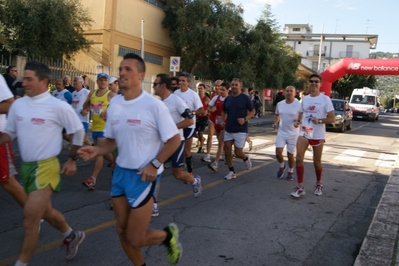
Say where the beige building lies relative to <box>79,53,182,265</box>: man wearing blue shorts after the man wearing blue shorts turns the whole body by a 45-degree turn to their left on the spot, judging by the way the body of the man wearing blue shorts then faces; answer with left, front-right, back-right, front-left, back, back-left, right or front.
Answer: back

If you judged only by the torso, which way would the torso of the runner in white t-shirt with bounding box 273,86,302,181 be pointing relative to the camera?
toward the camera

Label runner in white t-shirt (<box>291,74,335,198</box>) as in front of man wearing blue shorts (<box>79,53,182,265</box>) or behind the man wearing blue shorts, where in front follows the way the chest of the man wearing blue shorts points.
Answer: behind

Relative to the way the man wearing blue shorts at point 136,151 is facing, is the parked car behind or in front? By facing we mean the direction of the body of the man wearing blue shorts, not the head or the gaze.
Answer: behind

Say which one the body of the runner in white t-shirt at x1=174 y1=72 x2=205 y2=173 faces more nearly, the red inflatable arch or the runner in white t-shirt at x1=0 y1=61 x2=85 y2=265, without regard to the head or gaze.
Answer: the runner in white t-shirt

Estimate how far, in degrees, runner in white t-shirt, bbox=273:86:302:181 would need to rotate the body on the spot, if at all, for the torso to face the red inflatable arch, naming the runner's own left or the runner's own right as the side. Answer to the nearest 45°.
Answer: approximately 180°

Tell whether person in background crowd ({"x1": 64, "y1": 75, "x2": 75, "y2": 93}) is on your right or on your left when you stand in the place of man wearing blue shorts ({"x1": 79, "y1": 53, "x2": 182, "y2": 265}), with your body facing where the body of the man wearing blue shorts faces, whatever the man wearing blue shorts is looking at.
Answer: on your right

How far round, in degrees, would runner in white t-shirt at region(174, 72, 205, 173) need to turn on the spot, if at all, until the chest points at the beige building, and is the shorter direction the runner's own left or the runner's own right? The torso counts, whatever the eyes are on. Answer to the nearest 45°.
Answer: approximately 135° to the runner's own right

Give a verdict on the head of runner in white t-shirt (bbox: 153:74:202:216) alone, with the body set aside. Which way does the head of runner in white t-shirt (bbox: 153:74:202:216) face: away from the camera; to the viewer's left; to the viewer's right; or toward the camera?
to the viewer's left

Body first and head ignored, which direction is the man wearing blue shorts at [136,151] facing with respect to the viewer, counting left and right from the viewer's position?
facing the viewer and to the left of the viewer
